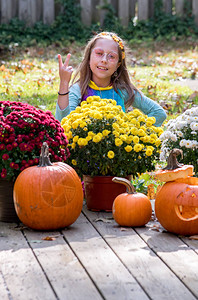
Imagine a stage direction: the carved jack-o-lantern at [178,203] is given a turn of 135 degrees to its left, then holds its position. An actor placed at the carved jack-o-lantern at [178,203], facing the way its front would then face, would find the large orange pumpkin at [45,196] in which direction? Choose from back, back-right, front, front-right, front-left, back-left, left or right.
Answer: back-left

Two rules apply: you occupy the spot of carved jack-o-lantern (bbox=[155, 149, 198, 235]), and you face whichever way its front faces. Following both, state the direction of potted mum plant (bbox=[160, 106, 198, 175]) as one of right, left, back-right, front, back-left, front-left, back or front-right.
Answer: back

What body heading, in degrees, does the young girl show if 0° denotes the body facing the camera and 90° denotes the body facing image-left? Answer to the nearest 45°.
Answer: approximately 0°

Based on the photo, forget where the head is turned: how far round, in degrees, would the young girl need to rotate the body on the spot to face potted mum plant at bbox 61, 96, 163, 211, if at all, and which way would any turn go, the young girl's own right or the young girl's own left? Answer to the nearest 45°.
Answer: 0° — they already face it

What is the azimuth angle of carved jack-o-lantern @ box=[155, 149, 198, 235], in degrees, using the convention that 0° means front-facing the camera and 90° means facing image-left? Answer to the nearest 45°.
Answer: approximately 0°

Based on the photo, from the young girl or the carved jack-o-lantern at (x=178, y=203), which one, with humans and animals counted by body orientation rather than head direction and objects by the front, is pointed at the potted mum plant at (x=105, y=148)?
the young girl

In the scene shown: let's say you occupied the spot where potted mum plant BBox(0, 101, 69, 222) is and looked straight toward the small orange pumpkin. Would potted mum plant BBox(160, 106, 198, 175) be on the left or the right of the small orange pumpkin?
left
